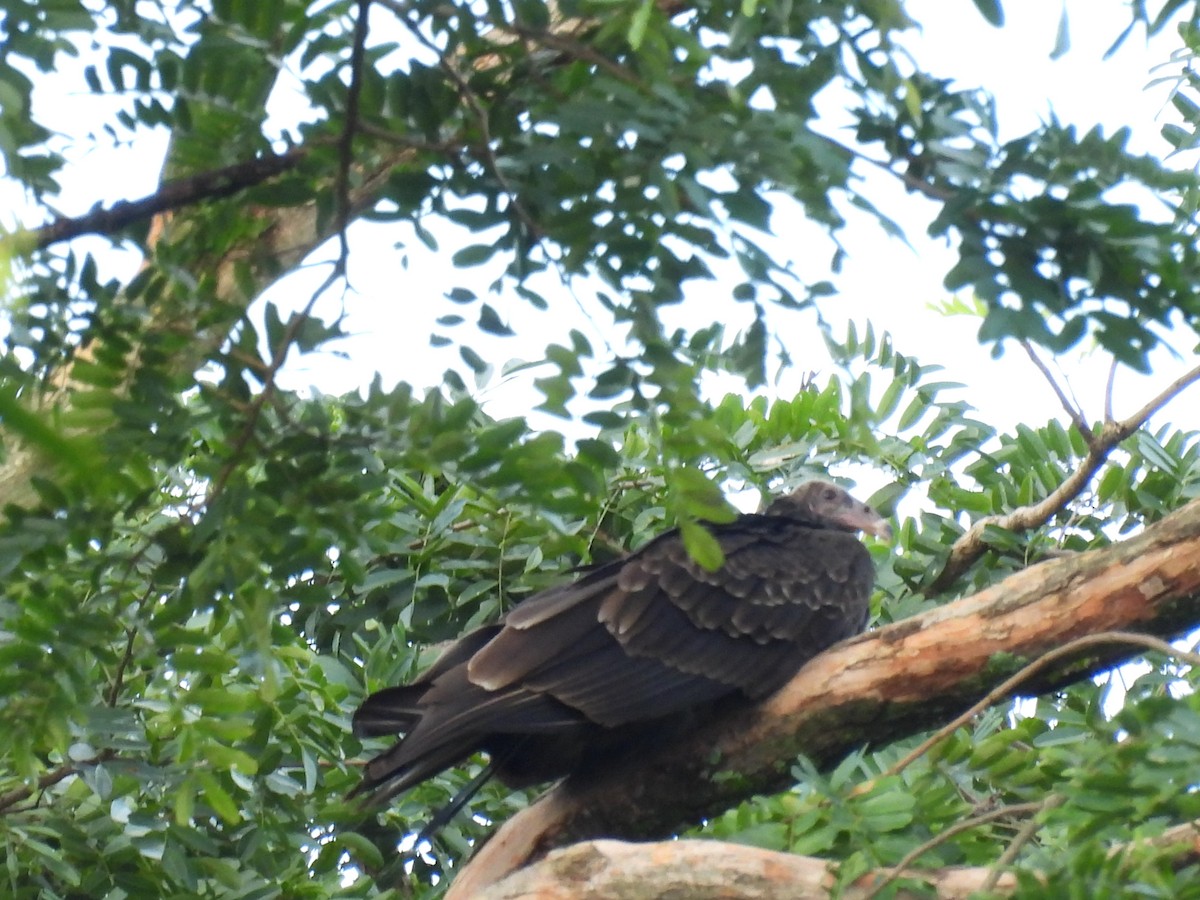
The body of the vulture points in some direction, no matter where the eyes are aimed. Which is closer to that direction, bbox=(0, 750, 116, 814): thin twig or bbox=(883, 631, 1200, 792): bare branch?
the bare branch

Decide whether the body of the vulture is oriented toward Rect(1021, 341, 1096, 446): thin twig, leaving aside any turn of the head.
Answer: yes

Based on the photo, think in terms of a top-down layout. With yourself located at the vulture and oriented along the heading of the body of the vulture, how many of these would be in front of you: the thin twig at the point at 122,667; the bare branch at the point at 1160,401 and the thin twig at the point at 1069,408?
2

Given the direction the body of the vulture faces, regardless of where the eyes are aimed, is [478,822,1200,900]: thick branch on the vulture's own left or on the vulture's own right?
on the vulture's own right

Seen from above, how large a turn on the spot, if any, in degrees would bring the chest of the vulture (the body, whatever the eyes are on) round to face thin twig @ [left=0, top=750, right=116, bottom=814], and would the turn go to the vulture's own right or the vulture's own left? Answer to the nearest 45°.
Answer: approximately 180°

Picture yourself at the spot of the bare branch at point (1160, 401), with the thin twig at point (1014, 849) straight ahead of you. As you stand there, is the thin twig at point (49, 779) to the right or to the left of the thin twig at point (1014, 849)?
right

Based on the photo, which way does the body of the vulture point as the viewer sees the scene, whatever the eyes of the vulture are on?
to the viewer's right

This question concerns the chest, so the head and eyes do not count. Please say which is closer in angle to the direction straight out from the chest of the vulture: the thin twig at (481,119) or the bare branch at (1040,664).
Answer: the bare branch
